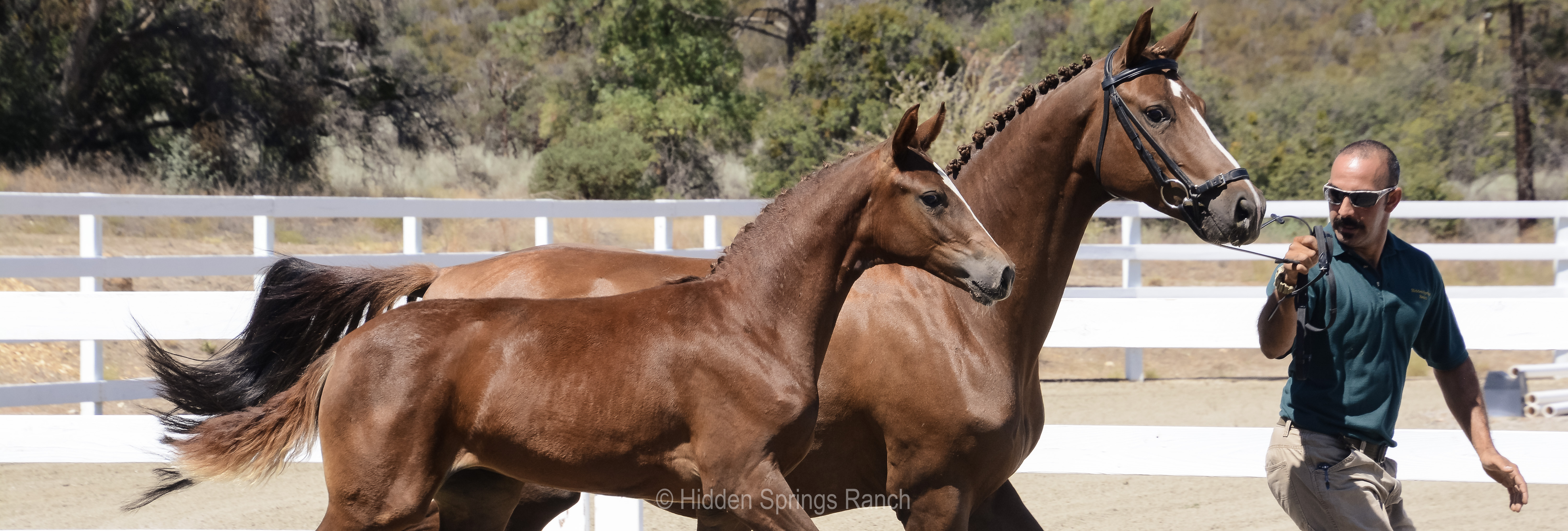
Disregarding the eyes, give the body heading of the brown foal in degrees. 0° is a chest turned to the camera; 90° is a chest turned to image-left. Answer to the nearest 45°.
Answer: approximately 270°

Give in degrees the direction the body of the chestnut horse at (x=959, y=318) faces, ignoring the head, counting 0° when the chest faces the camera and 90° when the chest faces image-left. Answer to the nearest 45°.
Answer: approximately 270°

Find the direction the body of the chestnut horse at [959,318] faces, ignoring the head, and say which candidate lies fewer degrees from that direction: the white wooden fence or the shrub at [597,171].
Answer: the white wooden fence

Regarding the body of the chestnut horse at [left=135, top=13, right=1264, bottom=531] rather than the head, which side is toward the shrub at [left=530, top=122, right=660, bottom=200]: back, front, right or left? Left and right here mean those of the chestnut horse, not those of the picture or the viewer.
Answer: left

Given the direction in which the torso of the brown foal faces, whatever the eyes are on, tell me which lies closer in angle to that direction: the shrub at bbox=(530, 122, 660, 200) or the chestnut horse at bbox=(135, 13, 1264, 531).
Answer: the chestnut horse

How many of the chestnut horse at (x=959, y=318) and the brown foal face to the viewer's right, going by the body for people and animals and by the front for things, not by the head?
2

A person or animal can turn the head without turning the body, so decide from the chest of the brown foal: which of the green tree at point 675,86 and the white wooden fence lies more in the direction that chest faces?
the white wooden fence

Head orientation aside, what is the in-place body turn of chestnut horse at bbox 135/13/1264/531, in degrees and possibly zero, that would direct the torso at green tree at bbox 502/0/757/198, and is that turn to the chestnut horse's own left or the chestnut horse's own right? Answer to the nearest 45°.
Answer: approximately 90° to the chestnut horse's own left
